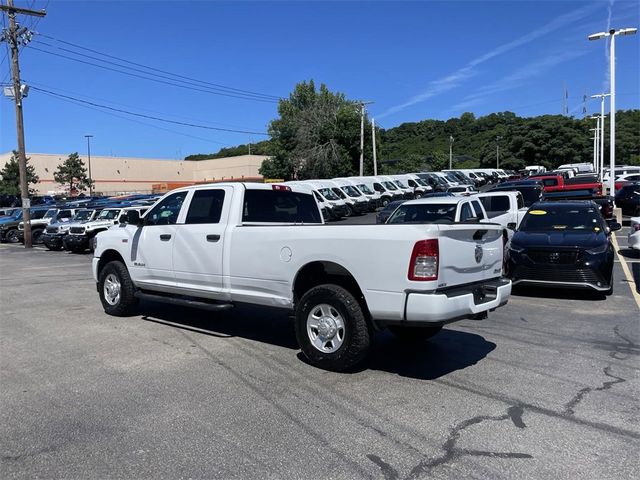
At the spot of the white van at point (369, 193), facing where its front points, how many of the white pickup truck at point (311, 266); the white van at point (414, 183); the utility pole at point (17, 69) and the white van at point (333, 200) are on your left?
1

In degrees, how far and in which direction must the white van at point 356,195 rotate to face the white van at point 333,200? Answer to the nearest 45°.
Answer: approximately 90° to its right

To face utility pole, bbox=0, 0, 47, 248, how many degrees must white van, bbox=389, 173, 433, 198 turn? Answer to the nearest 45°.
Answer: approximately 90° to its right

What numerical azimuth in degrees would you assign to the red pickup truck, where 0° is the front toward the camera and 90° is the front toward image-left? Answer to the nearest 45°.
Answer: approximately 90°

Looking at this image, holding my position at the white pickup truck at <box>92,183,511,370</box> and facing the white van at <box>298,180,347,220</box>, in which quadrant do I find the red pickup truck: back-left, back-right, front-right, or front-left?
front-right

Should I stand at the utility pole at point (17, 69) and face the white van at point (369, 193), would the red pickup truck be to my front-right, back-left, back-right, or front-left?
front-right

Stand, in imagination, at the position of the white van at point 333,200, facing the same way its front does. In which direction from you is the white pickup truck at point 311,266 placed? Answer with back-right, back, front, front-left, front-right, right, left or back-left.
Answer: front-right

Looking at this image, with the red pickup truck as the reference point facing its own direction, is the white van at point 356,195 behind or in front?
in front

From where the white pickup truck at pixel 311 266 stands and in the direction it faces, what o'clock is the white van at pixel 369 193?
The white van is roughly at 2 o'clock from the white pickup truck.

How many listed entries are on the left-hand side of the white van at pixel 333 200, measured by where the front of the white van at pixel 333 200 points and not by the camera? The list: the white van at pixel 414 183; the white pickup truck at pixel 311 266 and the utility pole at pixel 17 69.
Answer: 1

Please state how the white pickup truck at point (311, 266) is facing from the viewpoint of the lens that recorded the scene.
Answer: facing away from the viewer and to the left of the viewer
